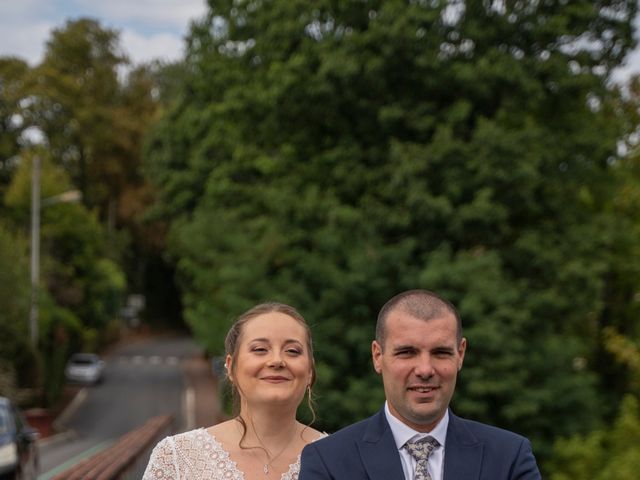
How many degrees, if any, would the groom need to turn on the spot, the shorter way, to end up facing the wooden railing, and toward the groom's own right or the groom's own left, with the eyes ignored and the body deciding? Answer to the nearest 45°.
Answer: approximately 135° to the groom's own right

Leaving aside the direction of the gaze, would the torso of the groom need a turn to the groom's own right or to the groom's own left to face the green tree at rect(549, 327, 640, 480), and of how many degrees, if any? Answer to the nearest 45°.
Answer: approximately 180°

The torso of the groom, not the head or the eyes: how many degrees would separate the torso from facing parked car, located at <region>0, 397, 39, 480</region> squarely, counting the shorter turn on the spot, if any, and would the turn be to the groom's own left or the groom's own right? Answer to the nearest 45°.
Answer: approximately 135° to the groom's own right

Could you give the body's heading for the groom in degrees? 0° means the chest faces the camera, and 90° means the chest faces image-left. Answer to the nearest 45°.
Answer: approximately 0°

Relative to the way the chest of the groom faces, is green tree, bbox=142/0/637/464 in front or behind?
behind
